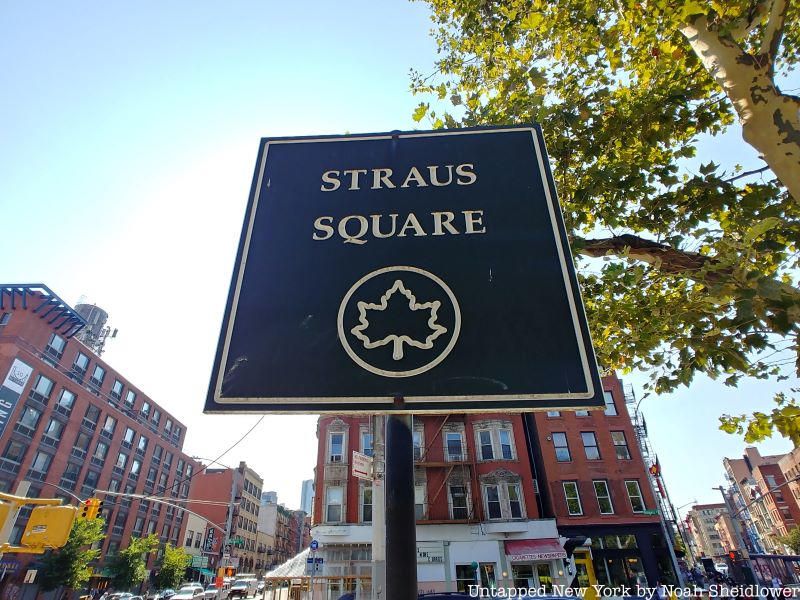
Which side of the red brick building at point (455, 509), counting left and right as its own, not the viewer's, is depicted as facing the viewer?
front

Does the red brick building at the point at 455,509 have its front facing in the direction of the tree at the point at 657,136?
yes

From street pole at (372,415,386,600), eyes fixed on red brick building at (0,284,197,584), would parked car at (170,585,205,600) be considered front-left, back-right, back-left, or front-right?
front-right

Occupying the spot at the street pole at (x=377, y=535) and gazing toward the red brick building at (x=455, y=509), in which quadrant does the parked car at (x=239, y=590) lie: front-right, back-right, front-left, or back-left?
front-left

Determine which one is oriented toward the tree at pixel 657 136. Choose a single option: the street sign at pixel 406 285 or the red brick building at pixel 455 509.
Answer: the red brick building

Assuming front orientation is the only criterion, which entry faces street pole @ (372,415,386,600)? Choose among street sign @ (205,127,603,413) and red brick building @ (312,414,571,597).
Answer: the red brick building

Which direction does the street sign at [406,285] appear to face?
toward the camera

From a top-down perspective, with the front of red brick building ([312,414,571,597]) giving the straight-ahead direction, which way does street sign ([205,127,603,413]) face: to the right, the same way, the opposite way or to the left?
the same way

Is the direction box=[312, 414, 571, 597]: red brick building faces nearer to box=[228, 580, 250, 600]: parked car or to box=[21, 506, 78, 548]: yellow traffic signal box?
the yellow traffic signal box

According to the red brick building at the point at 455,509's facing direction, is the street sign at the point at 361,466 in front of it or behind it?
in front

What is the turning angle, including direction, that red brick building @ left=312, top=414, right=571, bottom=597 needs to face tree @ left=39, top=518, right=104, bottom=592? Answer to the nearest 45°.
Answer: approximately 90° to its right

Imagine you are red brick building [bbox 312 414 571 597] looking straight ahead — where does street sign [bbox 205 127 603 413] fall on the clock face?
The street sign is roughly at 12 o'clock from the red brick building.

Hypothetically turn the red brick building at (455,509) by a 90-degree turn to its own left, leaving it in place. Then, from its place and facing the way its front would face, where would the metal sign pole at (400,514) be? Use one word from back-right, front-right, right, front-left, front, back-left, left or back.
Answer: right

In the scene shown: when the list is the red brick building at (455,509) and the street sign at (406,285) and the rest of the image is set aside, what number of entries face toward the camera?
2
